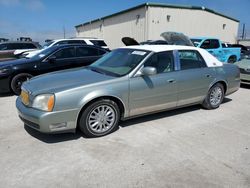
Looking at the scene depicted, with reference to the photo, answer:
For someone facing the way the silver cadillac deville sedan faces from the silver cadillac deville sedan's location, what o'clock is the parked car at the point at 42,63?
The parked car is roughly at 3 o'clock from the silver cadillac deville sedan.

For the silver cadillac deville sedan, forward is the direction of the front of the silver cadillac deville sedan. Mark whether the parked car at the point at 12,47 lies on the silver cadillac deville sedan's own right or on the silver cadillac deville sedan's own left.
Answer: on the silver cadillac deville sedan's own right

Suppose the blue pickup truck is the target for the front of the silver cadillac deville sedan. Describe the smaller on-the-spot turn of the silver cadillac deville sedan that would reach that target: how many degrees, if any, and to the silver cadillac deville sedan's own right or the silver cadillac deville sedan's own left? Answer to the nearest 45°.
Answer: approximately 180°

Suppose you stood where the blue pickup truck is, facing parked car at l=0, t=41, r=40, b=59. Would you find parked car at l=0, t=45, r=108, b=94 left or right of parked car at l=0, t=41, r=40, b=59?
left

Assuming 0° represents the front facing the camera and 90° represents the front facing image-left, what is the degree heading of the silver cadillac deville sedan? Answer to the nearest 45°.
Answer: approximately 45°

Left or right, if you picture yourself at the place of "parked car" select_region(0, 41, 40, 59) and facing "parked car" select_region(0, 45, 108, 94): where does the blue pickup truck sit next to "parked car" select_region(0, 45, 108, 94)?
left

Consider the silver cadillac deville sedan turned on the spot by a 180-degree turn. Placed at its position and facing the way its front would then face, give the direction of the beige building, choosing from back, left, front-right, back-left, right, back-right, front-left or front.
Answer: front-left

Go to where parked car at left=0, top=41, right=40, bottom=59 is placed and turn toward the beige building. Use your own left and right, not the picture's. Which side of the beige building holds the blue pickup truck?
right
